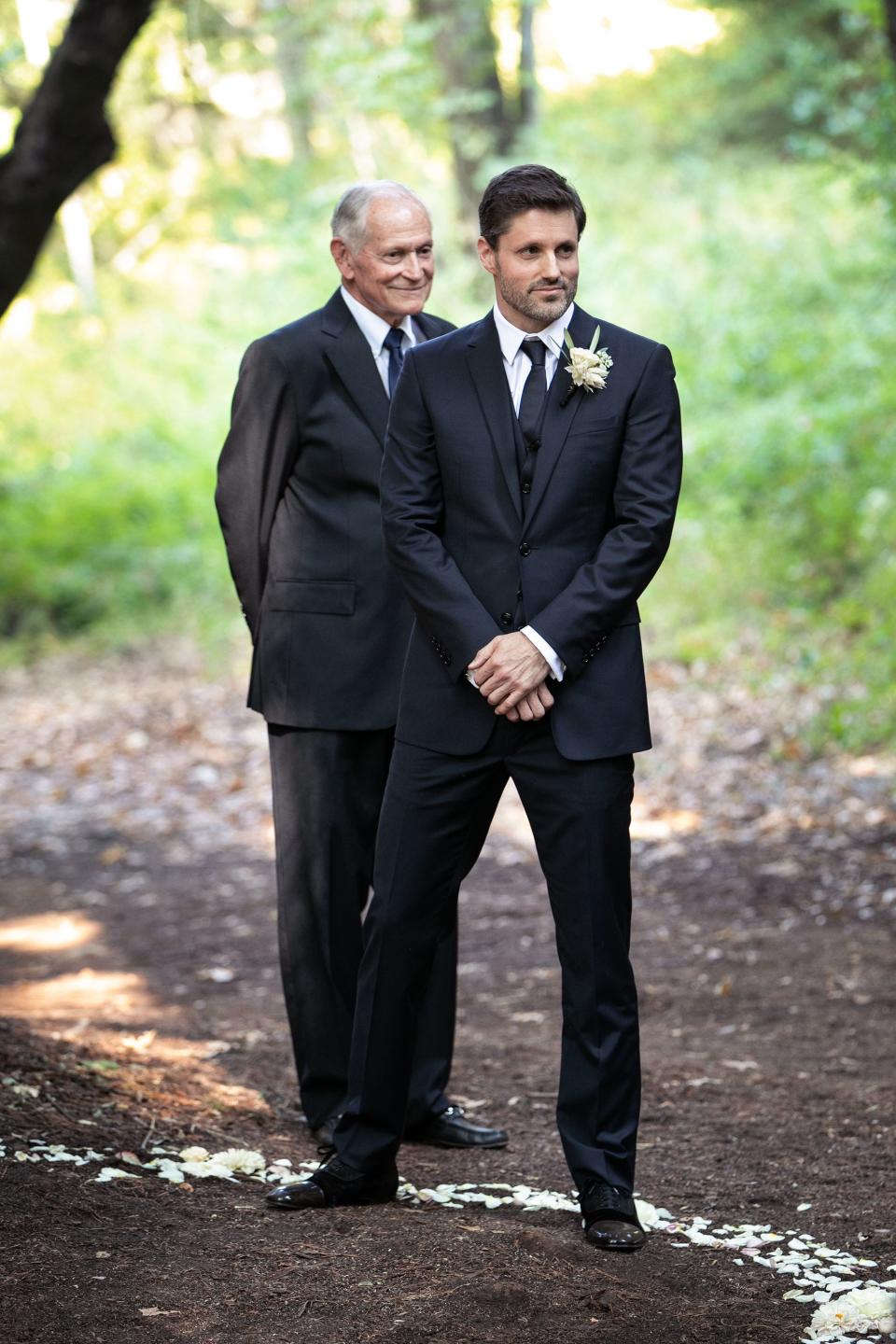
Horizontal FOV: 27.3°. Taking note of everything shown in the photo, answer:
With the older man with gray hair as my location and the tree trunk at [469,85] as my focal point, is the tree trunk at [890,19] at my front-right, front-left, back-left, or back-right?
front-right

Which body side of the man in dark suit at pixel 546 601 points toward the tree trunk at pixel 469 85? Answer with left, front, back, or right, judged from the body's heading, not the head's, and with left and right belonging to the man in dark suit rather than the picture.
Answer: back

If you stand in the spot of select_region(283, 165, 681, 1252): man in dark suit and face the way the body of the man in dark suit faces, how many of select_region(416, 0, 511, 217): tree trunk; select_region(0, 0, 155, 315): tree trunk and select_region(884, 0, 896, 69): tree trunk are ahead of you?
0

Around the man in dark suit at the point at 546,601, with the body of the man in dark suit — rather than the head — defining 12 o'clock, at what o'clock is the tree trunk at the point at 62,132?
The tree trunk is roughly at 5 o'clock from the man in dark suit.

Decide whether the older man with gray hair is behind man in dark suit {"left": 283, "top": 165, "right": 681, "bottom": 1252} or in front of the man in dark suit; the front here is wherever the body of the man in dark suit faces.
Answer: behind

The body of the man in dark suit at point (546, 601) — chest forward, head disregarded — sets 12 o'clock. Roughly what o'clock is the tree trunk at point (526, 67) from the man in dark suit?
The tree trunk is roughly at 6 o'clock from the man in dark suit.

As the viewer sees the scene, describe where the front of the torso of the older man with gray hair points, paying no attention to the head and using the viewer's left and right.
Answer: facing the viewer and to the right of the viewer

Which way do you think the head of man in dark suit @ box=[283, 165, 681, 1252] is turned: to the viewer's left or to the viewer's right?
to the viewer's right

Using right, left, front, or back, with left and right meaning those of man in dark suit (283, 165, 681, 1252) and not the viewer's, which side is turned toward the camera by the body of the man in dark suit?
front

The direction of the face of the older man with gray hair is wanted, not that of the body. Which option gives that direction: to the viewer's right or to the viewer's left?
to the viewer's right

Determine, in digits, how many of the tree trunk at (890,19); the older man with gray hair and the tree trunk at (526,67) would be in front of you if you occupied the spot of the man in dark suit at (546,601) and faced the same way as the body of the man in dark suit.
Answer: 0

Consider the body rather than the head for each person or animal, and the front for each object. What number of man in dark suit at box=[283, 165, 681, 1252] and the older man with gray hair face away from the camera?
0
